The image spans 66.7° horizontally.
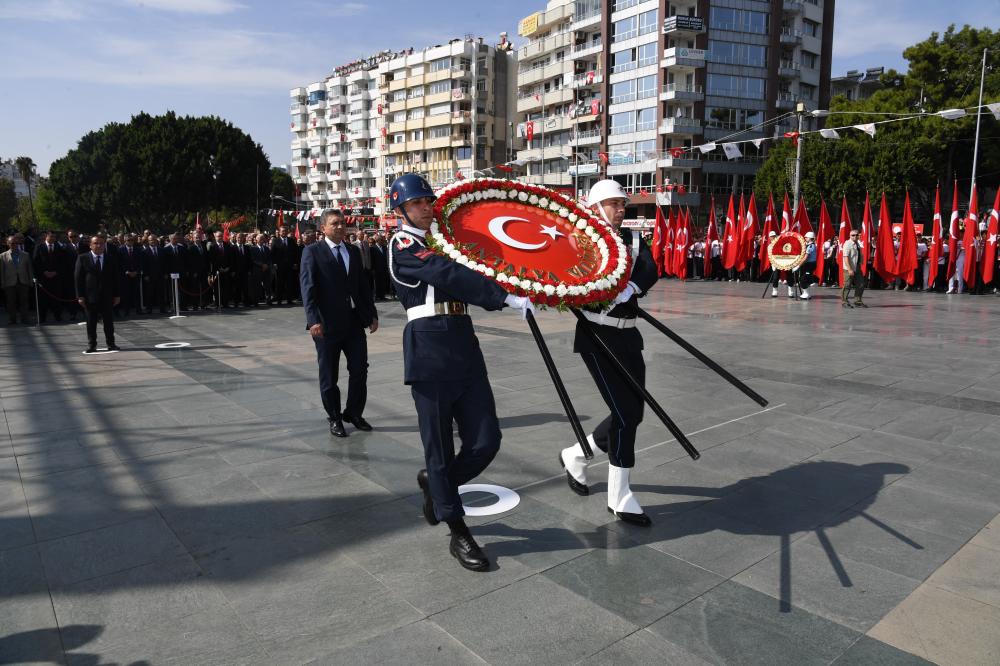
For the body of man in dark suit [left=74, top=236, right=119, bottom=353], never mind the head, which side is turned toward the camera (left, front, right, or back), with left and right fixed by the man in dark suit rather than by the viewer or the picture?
front

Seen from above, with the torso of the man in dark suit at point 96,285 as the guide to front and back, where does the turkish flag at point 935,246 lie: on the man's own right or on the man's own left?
on the man's own left

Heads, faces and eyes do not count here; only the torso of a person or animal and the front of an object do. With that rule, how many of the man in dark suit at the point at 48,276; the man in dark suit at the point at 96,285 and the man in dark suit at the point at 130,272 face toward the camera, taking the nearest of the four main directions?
3

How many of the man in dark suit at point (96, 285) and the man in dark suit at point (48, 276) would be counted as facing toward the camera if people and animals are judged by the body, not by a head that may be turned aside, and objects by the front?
2

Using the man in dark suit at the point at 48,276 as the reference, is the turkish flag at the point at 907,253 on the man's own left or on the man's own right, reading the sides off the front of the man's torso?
on the man's own left

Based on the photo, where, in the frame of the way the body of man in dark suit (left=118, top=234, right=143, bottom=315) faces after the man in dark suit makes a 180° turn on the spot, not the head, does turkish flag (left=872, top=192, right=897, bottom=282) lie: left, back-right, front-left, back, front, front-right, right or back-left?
right

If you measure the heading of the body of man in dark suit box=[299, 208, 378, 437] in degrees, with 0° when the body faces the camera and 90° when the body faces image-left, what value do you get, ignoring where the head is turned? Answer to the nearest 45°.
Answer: approximately 315°

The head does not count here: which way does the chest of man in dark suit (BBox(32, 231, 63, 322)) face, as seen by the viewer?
toward the camera

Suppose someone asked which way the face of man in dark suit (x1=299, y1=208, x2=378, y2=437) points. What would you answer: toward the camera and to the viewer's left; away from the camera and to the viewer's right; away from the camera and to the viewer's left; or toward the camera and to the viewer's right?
toward the camera and to the viewer's right

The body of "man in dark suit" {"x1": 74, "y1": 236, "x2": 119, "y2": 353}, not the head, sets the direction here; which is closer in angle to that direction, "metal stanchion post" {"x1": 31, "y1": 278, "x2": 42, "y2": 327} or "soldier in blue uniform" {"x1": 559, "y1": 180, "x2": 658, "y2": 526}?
the soldier in blue uniform
